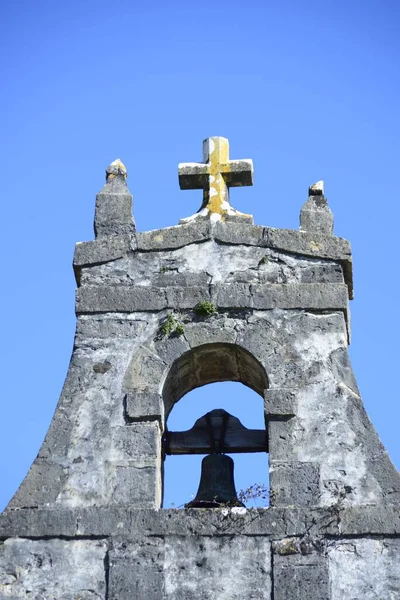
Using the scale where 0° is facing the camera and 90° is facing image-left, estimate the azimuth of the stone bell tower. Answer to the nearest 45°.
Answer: approximately 0°
